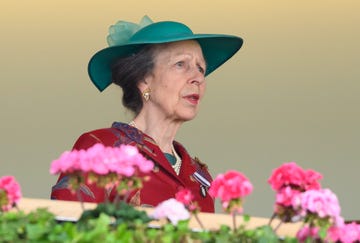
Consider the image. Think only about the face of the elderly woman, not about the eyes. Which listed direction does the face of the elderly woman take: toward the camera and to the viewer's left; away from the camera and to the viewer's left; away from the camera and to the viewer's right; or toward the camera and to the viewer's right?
toward the camera and to the viewer's right

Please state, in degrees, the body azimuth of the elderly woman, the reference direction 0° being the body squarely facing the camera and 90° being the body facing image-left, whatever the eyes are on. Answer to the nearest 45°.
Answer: approximately 315°

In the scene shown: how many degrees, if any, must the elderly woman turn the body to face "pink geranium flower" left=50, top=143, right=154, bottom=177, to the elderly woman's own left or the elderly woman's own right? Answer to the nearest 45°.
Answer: approximately 45° to the elderly woman's own right
